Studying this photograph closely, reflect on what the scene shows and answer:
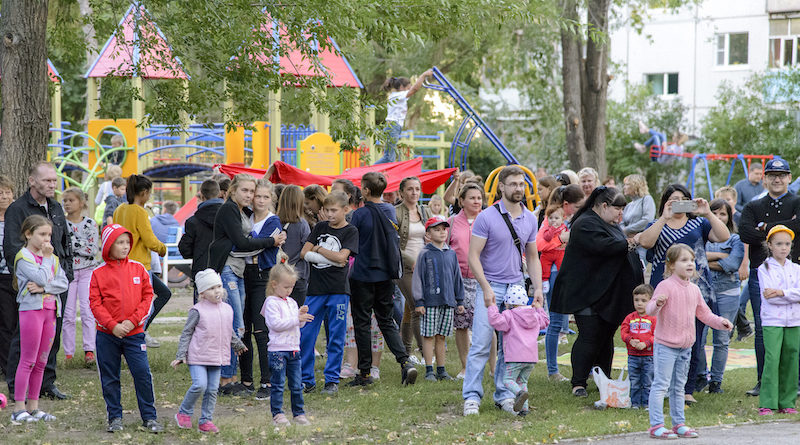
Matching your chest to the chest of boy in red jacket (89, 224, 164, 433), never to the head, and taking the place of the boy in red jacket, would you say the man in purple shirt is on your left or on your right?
on your left

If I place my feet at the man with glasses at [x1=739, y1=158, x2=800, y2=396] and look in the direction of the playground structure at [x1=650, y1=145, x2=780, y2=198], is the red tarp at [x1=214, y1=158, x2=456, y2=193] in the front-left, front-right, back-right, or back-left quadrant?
front-left

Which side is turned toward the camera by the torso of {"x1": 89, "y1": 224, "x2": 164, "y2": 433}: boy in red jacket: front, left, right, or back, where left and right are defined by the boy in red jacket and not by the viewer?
front

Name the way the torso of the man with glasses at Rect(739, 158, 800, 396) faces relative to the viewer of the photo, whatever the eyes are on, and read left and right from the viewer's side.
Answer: facing the viewer

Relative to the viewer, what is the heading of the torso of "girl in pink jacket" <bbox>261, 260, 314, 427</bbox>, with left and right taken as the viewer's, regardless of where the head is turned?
facing the viewer and to the right of the viewer

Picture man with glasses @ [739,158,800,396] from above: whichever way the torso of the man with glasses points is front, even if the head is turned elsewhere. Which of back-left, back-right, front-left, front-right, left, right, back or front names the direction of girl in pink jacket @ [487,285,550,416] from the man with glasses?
front-right

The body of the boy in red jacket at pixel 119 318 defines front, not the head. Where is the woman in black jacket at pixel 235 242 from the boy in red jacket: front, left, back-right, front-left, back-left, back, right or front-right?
back-left

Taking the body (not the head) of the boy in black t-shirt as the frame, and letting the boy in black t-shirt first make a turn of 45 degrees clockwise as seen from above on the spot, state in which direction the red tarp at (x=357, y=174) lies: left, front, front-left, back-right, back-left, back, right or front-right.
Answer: back-right

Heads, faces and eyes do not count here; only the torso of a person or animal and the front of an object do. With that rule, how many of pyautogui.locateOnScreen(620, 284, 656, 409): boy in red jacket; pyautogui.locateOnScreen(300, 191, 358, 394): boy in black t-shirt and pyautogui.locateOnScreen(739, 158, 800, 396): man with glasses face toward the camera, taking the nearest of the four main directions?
3

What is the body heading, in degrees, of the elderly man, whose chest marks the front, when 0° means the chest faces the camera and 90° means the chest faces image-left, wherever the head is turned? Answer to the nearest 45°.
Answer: approximately 315°

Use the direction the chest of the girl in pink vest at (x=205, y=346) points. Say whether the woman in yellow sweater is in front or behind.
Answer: behind

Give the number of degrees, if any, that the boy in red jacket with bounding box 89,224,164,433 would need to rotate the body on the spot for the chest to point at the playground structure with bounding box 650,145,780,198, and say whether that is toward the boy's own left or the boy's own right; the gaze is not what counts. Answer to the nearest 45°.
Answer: approximately 135° to the boy's own left

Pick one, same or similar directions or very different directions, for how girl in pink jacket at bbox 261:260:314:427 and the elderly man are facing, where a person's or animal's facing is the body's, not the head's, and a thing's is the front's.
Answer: same or similar directions

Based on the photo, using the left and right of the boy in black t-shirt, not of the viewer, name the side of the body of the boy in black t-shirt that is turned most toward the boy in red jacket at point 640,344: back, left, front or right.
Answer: left

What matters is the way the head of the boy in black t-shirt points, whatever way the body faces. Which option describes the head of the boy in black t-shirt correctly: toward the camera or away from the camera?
toward the camera
